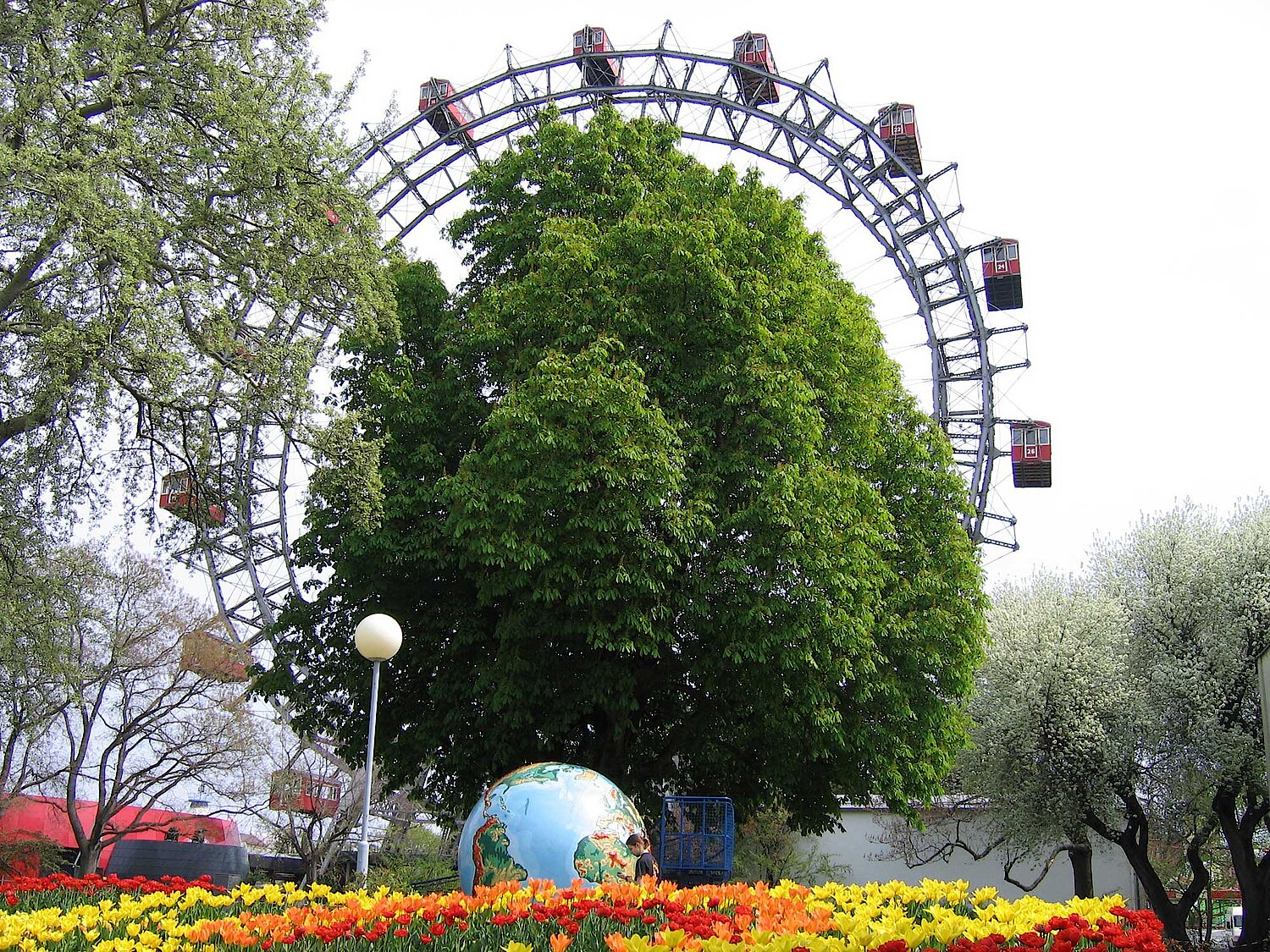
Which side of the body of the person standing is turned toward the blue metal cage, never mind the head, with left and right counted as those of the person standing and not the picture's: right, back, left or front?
right

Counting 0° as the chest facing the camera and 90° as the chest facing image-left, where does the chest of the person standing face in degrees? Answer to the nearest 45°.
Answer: approximately 90°

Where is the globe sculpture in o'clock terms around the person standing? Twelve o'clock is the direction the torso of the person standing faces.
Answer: The globe sculpture is roughly at 12 o'clock from the person standing.

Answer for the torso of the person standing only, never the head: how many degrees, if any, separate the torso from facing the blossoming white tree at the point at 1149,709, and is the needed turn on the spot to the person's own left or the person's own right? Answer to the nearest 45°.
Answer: approximately 135° to the person's own right

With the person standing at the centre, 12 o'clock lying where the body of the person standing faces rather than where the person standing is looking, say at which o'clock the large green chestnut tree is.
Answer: The large green chestnut tree is roughly at 3 o'clock from the person standing.
